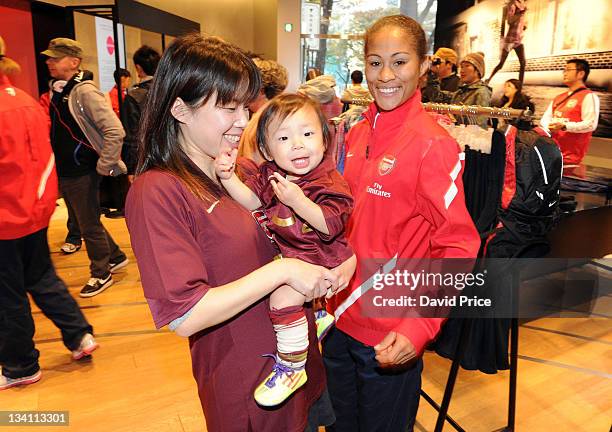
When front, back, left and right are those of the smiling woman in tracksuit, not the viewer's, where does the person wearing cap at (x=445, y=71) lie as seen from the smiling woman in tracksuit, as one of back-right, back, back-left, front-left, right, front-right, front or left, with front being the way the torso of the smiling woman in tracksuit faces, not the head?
back-right

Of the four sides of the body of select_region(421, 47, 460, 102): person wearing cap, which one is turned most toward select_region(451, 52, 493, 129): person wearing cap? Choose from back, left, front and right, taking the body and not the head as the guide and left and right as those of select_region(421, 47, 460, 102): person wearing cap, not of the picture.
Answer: left

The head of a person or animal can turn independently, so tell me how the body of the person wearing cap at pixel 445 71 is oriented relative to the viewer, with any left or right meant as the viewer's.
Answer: facing to the left of the viewer

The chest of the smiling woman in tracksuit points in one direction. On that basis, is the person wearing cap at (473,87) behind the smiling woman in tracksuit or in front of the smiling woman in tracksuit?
behind

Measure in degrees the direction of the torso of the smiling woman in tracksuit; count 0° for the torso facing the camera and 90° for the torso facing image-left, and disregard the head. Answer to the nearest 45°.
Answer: approximately 45°
